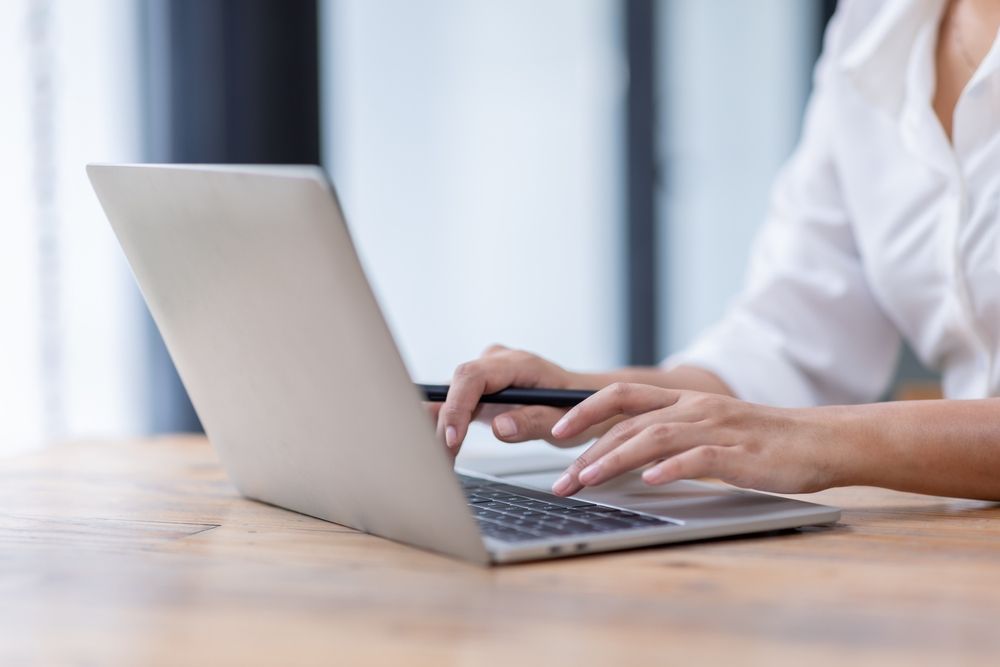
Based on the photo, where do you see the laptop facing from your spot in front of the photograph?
facing away from the viewer and to the right of the viewer

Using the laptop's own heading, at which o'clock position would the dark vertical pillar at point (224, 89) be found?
The dark vertical pillar is roughly at 10 o'clock from the laptop.

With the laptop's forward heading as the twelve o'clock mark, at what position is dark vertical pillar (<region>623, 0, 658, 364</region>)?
The dark vertical pillar is roughly at 11 o'clock from the laptop.
